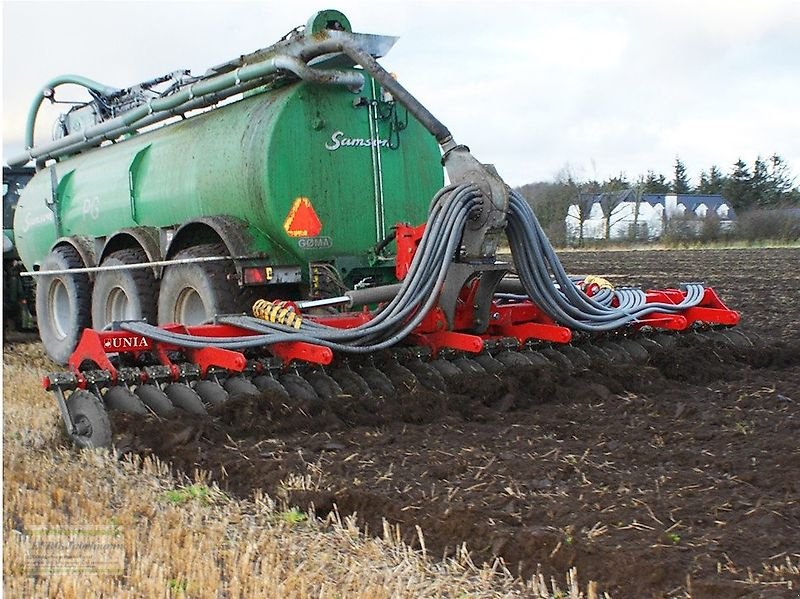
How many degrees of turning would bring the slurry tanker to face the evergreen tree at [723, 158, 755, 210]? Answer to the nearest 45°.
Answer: approximately 90° to its right

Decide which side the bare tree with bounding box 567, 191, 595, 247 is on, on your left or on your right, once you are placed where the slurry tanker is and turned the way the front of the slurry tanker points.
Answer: on your right

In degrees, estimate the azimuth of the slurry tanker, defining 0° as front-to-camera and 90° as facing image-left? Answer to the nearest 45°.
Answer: approximately 135°

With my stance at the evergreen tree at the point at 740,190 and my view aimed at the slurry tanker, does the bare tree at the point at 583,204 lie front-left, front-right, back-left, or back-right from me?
front-right

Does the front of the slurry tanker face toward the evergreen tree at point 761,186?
no

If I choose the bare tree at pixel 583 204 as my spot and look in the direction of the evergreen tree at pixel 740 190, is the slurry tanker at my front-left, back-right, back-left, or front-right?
back-right

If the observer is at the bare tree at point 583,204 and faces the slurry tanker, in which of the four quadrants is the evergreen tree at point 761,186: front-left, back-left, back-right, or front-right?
back-left

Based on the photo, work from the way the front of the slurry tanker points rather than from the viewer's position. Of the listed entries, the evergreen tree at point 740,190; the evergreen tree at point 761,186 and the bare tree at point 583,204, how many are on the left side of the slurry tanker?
0
